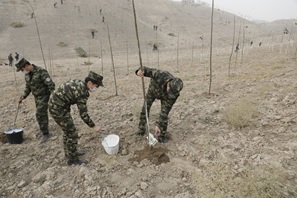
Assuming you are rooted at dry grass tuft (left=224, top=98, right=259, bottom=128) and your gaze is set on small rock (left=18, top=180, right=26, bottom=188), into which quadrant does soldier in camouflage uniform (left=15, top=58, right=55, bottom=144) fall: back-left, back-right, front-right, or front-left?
front-right

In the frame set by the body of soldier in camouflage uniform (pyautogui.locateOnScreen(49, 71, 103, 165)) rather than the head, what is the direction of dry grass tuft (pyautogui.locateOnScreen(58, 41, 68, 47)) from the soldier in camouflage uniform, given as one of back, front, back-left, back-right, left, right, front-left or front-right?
left

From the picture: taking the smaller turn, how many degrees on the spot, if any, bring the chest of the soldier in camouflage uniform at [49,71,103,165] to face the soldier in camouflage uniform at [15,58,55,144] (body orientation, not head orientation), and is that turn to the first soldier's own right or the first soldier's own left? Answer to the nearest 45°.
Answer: approximately 135° to the first soldier's own left

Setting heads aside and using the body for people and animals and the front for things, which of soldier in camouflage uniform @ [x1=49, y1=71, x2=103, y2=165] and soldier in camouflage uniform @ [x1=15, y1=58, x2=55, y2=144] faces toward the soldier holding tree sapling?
soldier in camouflage uniform @ [x1=49, y1=71, x2=103, y2=165]

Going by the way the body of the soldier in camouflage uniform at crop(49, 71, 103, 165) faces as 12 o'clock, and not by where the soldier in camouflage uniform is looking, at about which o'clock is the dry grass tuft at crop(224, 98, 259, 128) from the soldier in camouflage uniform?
The dry grass tuft is roughly at 12 o'clock from the soldier in camouflage uniform.

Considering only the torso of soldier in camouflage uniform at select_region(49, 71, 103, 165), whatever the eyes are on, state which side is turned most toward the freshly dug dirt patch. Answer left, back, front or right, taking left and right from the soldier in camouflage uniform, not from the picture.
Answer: front

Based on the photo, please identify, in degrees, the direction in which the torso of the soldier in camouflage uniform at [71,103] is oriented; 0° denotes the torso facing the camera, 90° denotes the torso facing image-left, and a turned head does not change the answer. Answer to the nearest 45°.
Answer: approximately 270°

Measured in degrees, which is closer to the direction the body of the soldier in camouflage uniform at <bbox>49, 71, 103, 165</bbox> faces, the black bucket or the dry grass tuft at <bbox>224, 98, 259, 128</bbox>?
the dry grass tuft

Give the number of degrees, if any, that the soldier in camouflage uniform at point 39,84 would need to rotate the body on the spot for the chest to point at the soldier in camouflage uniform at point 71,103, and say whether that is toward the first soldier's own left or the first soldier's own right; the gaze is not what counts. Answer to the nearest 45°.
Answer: approximately 45° to the first soldier's own left

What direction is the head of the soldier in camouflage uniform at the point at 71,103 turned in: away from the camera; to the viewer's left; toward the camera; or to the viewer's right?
to the viewer's right
